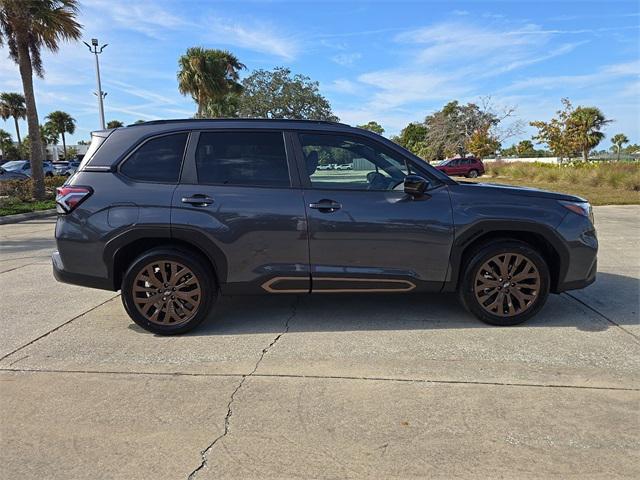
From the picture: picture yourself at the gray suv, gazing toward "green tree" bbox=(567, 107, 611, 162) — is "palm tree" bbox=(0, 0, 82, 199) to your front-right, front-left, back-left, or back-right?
front-left

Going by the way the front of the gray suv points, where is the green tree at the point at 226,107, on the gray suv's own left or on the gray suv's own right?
on the gray suv's own left

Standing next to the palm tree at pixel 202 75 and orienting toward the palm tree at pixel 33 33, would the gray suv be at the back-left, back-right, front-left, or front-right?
front-left

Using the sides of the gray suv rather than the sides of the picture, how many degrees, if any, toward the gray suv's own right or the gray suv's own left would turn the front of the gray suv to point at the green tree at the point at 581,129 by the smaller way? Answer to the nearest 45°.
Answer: approximately 45° to the gray suv's own left

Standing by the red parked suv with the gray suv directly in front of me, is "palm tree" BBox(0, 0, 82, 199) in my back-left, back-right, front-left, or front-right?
front-right

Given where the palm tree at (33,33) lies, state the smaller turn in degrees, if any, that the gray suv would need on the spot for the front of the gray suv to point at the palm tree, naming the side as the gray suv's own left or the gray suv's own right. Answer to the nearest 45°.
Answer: approximately 135° to the gray suv's own left

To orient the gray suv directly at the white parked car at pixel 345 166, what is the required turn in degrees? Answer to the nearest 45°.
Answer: approximately 45° to its left

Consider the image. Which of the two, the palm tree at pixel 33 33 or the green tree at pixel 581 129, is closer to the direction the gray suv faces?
the green tree

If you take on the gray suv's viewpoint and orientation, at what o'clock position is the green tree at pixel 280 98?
The green tree is roughly at 9 o'clock from the gray suv.

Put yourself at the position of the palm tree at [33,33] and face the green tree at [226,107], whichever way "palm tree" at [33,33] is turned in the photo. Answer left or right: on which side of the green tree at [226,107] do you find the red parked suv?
right

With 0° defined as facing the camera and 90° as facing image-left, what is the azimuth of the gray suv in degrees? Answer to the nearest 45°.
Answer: approximately 270°

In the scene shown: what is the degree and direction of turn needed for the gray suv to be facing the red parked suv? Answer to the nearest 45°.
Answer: approximately 90° to its left

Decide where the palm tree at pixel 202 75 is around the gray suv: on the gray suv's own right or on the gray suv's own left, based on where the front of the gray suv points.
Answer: on the gray suv's own left
